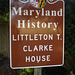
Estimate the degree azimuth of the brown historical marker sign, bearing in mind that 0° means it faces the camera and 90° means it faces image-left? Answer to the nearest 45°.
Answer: approximately 0°
